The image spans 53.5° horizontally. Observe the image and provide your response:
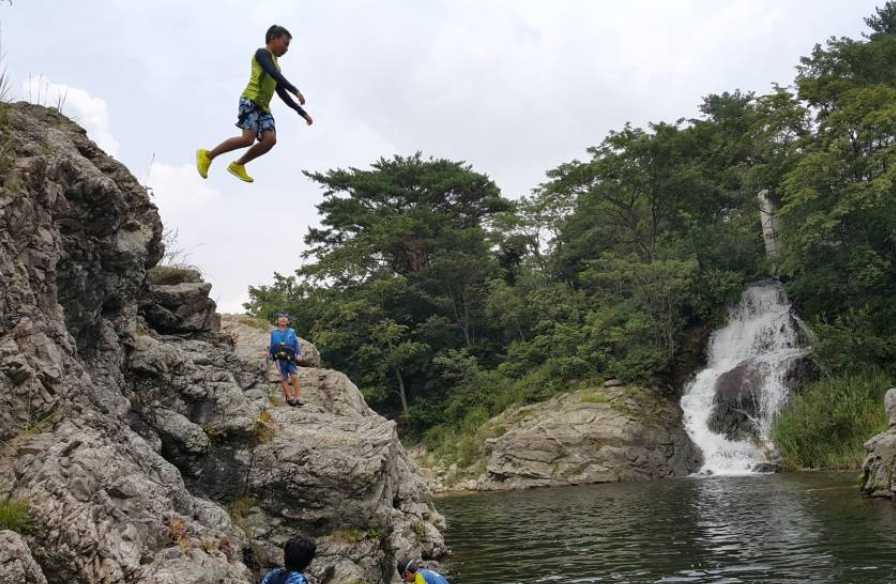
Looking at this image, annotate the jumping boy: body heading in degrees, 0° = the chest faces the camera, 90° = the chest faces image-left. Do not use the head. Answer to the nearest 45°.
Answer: approximately 270°

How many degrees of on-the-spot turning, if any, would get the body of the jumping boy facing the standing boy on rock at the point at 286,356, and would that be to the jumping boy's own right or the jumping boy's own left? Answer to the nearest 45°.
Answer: approximately 90° to the jumping boy's own left

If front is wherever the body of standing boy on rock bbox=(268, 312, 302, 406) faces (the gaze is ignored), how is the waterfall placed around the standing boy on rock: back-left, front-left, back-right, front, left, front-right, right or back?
back-left

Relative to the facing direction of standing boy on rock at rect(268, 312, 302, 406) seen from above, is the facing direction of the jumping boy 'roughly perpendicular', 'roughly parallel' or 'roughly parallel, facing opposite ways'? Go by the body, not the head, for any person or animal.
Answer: roughly perpendicular

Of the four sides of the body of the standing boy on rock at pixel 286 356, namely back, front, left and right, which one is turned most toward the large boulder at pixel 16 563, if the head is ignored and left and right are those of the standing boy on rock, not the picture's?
front

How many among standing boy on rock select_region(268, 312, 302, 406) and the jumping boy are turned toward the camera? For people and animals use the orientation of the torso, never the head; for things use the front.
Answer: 1

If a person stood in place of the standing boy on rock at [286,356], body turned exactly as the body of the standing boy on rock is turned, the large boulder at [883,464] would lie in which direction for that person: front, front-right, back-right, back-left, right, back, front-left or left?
left

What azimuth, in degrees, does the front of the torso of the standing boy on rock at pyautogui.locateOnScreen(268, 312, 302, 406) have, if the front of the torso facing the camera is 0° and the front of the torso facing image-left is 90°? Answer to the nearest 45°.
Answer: approximately 0°

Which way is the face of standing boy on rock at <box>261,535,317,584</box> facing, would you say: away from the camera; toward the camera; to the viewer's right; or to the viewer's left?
away from the camera

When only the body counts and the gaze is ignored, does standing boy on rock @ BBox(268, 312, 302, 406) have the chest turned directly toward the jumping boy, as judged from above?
yes

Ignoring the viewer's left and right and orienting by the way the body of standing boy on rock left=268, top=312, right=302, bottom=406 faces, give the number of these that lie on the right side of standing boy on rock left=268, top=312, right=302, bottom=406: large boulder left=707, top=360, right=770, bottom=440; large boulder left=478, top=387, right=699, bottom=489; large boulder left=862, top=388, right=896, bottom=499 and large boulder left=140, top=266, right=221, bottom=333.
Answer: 1

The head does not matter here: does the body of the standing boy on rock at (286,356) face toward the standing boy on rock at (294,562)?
yes

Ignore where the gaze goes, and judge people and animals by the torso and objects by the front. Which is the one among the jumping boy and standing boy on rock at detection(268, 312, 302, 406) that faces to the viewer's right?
the jumping boy

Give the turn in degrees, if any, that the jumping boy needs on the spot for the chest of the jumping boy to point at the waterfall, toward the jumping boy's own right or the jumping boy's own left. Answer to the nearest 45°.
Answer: approximately 45° to the jumping boy's own left
